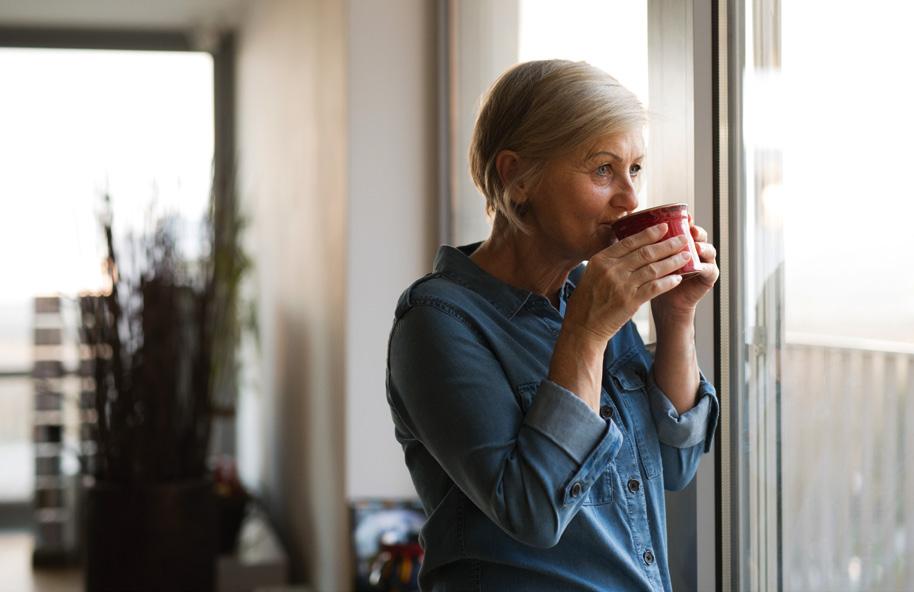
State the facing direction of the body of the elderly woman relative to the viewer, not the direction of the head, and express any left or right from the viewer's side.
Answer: facing the viewer and to the right of the viewer

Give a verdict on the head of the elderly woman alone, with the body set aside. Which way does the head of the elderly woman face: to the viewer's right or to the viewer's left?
to the viewer's right

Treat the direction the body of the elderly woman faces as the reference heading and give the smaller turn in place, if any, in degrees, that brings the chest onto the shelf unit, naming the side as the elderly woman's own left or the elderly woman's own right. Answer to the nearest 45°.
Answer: approximately 180°

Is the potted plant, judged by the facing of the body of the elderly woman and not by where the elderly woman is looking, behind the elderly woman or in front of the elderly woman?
behind

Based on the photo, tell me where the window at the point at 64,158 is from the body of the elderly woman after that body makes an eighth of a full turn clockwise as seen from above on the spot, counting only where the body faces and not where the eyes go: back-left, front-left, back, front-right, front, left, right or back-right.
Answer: back-right
